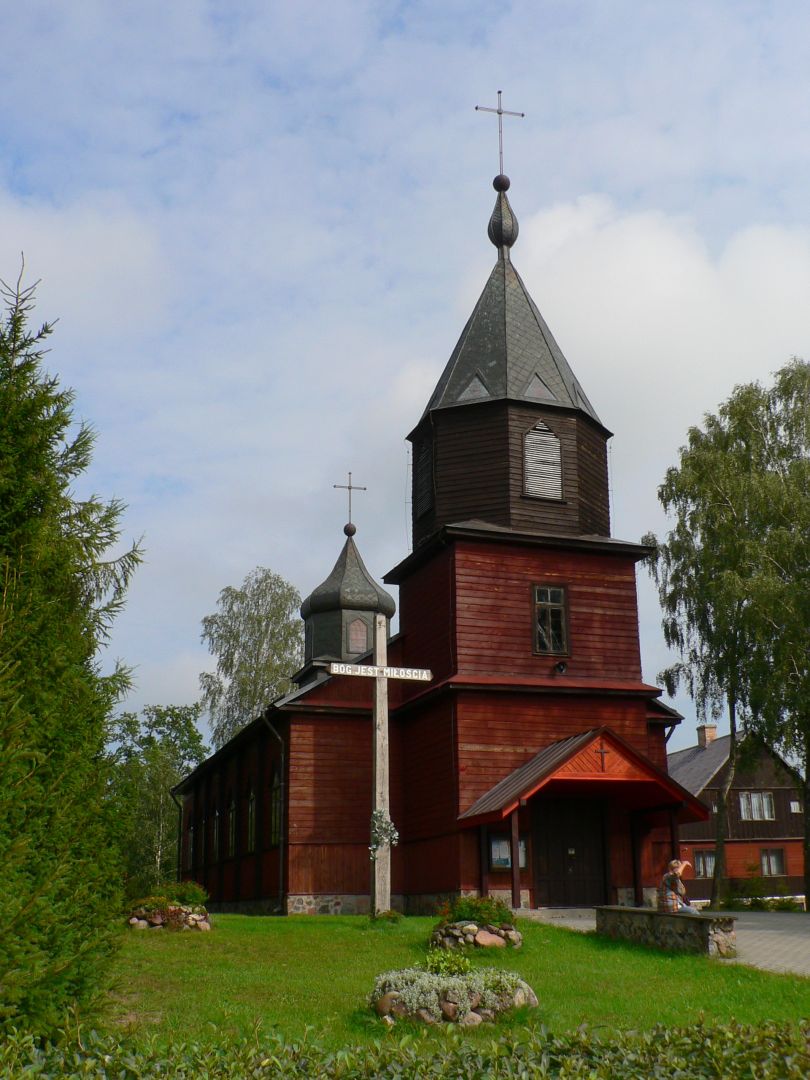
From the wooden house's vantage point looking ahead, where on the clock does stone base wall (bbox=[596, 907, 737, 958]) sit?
The stone base wall is roughly at 12 o'clock from the wooden house.

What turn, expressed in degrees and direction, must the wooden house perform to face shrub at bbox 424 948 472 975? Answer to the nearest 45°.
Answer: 0° — it already faces it

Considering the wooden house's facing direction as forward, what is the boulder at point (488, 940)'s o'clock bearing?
The boulder is roughly at 12 o'clock from the wooden house.

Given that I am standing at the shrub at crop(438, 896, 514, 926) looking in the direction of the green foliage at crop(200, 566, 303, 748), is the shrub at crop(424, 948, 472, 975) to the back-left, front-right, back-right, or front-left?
back-left

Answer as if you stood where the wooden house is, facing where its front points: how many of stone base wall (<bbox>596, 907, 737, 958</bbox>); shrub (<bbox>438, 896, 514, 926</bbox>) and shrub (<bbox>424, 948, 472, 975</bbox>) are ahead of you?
3

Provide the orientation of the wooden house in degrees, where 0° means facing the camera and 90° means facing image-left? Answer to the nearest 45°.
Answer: approximately 0°

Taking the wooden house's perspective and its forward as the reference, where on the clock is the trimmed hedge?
The trimmed hedge is roughly at 12 o'clock from the wooden house.

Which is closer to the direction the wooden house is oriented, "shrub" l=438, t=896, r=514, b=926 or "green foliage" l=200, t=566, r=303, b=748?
the shrub

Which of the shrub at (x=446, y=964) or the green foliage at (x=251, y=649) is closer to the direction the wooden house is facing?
the shrub

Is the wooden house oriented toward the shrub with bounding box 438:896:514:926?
yes
